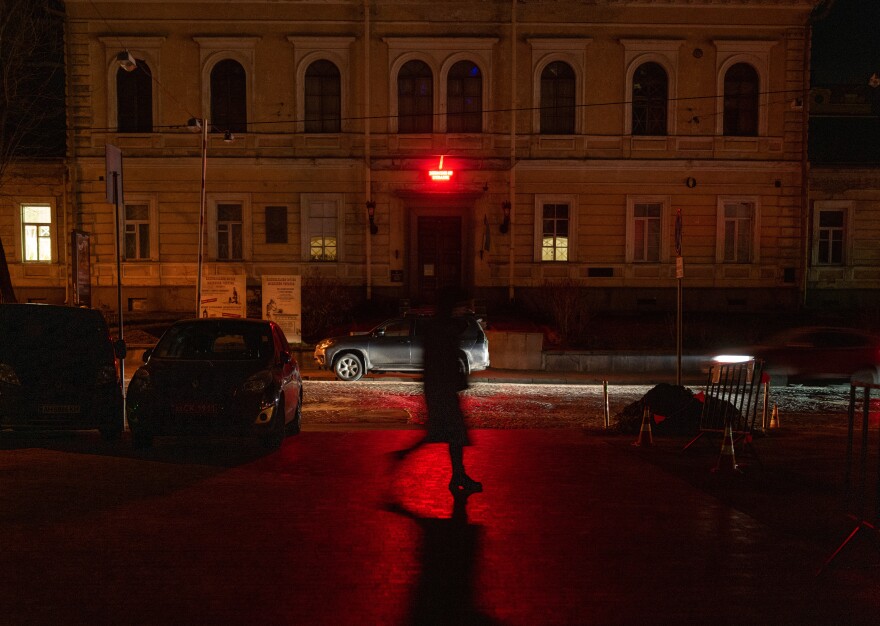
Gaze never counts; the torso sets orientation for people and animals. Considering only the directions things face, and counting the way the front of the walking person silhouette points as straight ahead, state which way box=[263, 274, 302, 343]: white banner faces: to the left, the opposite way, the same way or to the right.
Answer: to the right

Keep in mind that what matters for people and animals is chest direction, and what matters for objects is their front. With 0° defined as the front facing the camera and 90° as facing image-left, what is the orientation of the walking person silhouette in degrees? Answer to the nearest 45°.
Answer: approximately 270°

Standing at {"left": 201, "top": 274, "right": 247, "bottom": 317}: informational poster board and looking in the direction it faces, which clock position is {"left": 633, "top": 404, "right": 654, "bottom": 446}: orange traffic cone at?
The orange traffic cone is roughly at 11 o'clock from the informational poster board.

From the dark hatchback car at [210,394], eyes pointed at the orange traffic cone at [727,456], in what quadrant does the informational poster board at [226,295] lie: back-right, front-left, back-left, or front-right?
back-left

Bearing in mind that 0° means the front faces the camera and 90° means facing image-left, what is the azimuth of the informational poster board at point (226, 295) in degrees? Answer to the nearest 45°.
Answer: approximately 0°

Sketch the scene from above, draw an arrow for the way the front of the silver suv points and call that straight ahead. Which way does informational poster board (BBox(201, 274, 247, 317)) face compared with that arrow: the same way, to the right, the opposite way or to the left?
to the left

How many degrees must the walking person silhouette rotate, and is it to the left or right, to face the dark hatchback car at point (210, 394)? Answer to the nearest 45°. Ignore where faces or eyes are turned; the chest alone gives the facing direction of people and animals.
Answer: approximately 135° to its left

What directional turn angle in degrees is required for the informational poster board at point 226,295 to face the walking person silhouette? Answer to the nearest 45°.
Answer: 0° — it already faces it

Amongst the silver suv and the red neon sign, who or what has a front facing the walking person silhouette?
the red neon sign

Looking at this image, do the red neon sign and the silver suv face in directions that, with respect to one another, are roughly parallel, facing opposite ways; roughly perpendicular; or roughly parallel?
roughly perpendicular

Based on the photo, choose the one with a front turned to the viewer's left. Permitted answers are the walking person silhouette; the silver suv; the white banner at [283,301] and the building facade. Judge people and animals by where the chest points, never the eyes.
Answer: the silver suv
